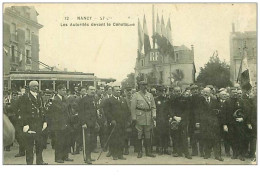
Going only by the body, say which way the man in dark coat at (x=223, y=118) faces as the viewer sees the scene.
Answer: toward the camera
